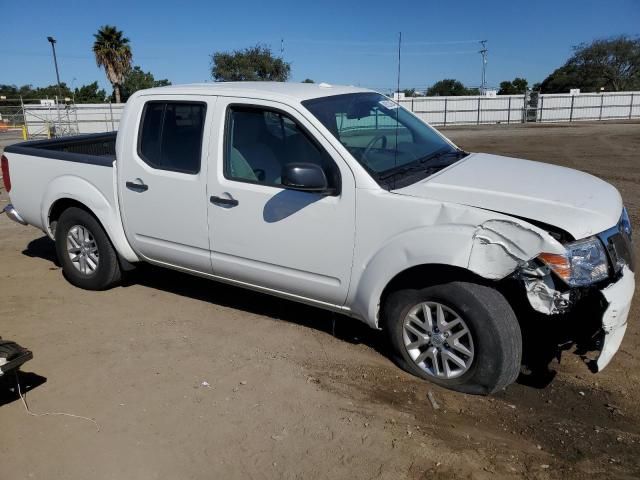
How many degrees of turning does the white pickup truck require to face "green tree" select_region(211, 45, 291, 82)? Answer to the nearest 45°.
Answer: approximately 135° to its left

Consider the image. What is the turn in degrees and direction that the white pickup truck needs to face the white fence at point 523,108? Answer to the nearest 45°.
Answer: approximately 135° to its left

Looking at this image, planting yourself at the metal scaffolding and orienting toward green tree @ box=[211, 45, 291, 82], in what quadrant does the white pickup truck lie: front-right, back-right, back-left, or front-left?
back-right

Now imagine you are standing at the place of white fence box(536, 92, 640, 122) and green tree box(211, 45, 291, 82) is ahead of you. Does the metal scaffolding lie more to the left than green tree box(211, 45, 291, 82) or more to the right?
left

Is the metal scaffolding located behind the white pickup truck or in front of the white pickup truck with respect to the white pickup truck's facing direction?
behind

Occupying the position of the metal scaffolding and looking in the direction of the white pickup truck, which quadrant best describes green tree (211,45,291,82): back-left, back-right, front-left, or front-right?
back-left

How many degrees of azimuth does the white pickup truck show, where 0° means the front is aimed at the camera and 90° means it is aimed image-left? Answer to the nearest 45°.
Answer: approximately 315°

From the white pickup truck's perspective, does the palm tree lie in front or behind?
behind
